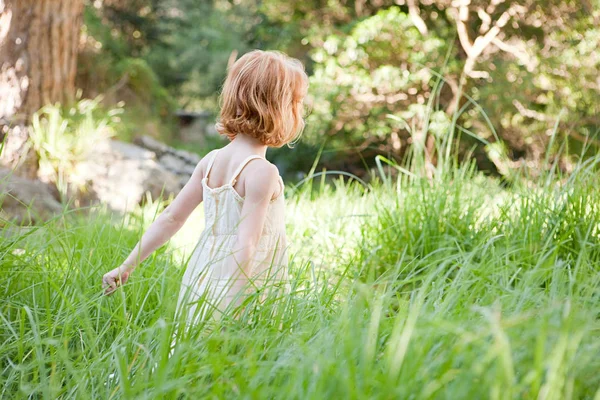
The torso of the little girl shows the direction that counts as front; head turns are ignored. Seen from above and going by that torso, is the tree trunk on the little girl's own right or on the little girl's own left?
on the little girl's own left

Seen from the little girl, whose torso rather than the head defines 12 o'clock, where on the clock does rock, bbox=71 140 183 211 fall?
The rock is roughly at 10 o'clock from the little girl.

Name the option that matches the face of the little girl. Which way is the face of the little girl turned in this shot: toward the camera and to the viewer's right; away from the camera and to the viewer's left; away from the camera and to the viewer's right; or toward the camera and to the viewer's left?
away from the camera and to the viewer's right

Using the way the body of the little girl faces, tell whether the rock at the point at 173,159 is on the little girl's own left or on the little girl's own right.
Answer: on the little girl's own left

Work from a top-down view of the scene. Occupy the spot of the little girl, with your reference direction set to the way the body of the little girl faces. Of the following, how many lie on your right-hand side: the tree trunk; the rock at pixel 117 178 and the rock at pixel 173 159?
0

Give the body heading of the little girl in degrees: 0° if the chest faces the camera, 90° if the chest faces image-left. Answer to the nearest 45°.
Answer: approximately 225°
